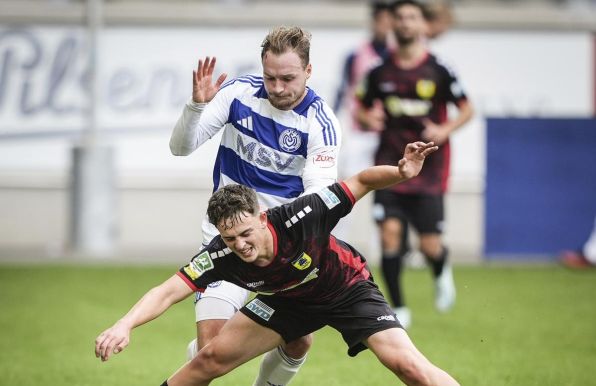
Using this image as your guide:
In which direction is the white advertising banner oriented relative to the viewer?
toward the camera

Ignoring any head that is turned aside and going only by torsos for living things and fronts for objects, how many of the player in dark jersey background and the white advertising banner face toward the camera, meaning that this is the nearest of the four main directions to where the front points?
2

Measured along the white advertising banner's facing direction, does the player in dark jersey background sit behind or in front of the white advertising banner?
in front

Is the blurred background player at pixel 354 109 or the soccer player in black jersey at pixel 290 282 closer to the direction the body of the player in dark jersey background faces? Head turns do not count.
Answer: the soccer player in black jersey

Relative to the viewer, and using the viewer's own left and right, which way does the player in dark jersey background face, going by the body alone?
facing the viewer

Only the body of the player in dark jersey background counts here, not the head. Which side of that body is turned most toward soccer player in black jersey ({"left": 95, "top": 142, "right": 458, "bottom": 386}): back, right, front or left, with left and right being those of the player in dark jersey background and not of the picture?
front

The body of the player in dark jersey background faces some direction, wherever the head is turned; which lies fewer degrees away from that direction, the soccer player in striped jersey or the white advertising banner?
the soccer player in striped jersey

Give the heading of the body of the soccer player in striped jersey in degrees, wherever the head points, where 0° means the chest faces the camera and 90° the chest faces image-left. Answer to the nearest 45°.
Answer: approximately 0°

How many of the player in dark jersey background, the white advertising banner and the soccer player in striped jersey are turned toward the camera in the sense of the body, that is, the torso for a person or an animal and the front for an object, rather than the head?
3

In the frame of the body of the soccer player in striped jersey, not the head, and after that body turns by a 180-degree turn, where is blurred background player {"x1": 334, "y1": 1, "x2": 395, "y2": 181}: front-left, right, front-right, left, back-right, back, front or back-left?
front

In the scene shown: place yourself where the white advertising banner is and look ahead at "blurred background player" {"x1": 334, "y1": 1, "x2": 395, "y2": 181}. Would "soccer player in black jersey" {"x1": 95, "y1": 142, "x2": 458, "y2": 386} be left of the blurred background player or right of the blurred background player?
right

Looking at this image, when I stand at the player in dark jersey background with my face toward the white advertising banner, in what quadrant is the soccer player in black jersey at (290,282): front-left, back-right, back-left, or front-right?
back-left
